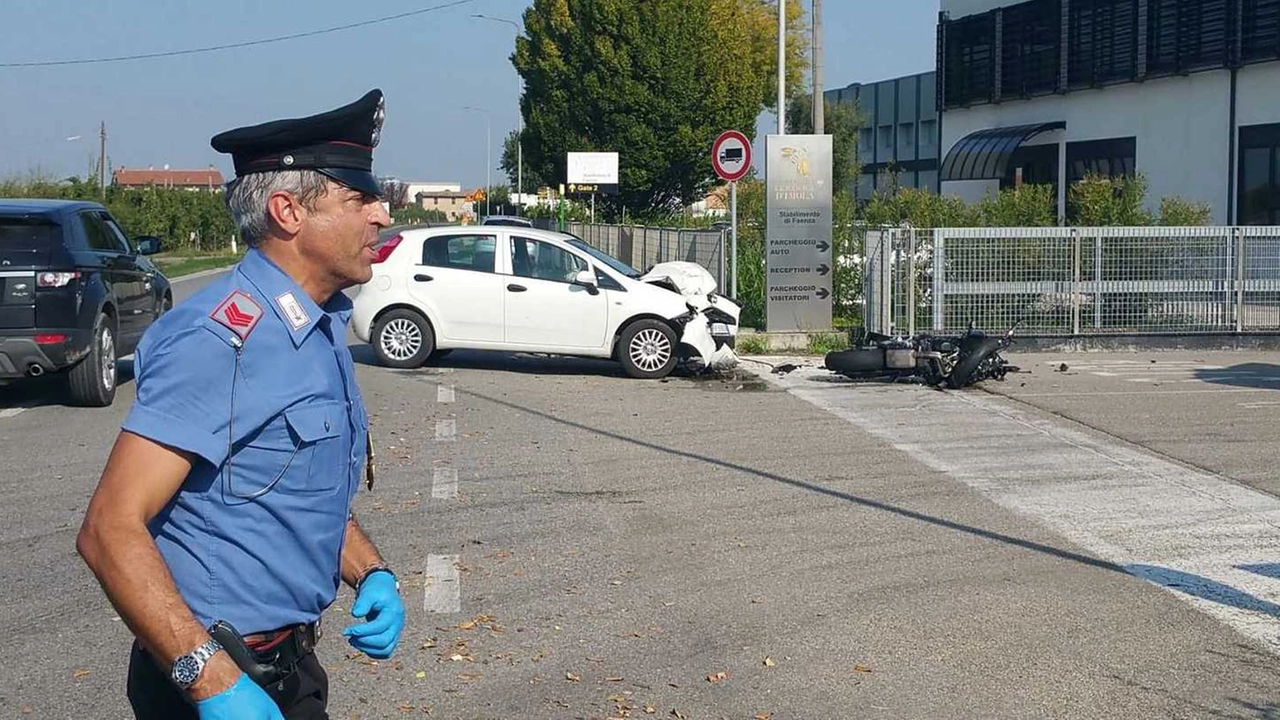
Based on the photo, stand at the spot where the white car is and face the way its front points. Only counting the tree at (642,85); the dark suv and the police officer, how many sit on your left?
1

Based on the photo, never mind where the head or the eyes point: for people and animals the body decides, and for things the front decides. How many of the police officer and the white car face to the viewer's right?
2

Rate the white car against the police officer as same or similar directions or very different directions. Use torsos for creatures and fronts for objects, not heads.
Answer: same or similar directions

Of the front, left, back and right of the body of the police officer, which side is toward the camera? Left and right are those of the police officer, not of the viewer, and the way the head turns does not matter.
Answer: right

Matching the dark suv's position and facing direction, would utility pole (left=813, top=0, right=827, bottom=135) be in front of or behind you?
in front

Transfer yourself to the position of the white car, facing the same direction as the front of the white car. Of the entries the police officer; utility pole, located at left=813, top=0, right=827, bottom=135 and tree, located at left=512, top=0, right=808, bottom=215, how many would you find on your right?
1

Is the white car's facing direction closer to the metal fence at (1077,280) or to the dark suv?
the metal fence

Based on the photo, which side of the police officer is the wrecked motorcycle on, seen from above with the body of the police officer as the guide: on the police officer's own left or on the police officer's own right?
on the police officer's own left

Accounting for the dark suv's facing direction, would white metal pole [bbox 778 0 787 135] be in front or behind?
in front

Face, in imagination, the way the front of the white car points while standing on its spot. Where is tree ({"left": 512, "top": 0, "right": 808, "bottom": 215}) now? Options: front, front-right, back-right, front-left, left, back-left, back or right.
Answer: left

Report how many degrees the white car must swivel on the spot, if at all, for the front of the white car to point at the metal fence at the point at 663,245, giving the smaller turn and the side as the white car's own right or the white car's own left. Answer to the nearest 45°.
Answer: approximately 90° to the white car's own left

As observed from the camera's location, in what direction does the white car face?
facing to the right of the viewer

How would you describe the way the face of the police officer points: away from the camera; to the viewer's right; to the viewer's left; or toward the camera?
to the viewer's right

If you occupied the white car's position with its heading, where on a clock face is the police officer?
The police officer is roughly at 3 o'clock from the white car.
